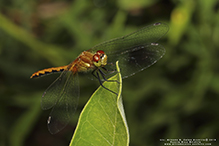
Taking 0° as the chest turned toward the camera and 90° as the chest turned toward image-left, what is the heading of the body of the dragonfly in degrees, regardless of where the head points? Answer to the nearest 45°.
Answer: approximately 315°
